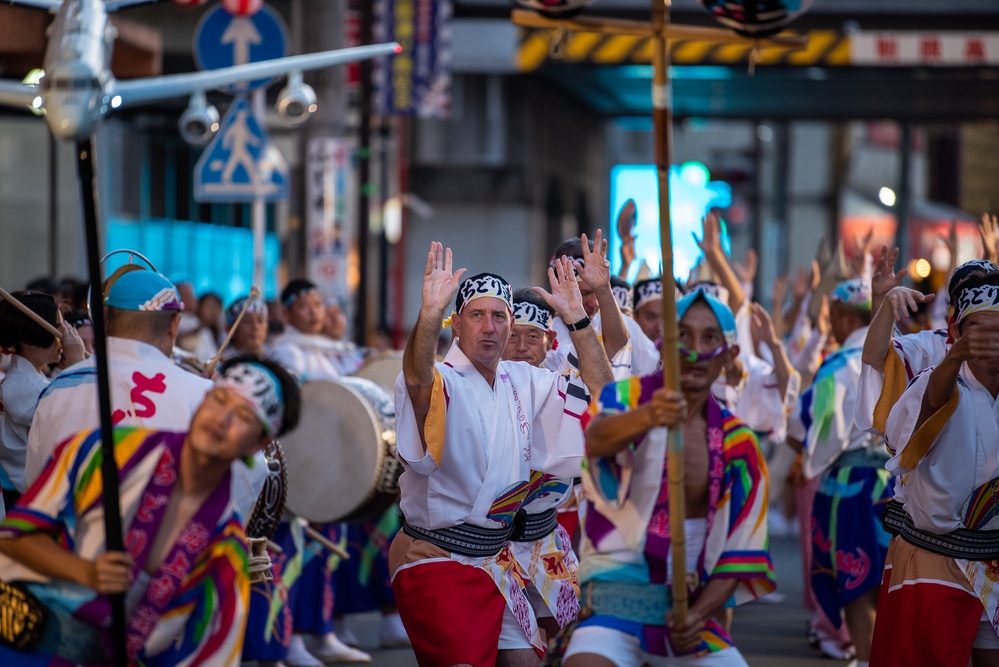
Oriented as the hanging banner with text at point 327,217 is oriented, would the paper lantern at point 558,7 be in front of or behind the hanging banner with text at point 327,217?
in front

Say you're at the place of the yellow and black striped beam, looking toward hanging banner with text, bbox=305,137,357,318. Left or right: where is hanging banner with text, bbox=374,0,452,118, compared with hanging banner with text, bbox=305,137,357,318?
right

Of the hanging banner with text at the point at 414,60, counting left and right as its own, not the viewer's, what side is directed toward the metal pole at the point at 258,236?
front

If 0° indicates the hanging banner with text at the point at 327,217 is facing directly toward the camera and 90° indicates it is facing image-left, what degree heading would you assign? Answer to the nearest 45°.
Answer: approximately 0°

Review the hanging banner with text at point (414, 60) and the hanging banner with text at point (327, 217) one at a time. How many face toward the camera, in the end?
2

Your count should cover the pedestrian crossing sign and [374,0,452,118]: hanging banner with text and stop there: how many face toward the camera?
2

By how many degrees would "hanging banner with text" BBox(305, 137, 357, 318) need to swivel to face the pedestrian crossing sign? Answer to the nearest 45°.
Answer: approximately 90° to its right

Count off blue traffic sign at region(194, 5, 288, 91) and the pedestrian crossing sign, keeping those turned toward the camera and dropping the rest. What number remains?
2

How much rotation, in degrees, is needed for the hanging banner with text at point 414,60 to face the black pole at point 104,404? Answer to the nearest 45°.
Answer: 0° — it already faces it
